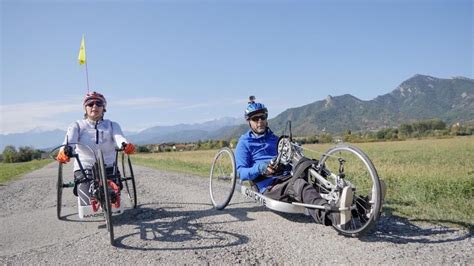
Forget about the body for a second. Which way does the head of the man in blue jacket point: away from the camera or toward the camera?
toward the camera

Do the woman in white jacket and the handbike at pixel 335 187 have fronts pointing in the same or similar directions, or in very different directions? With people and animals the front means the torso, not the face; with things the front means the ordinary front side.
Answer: same or similar directions

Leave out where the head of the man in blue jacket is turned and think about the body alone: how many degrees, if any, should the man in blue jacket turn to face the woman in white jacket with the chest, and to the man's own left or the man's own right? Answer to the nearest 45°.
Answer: approximately 135° to the man's own right

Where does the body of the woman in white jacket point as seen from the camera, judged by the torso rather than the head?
toward the camera

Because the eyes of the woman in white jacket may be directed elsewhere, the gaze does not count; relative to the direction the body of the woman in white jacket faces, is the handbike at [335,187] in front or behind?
in front

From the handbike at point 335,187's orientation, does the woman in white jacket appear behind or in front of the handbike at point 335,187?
behind

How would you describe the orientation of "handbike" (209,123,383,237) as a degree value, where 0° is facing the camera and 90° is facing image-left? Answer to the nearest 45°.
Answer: approximately 315°

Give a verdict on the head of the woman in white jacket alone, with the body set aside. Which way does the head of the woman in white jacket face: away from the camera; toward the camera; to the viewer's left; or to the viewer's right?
toward the camera

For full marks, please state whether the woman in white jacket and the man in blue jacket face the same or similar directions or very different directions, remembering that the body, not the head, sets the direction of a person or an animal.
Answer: same or similar directions

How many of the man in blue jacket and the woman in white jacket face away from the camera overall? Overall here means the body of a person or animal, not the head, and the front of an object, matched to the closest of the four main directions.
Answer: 0

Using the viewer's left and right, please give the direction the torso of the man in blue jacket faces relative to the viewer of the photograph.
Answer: facing the viewer and to the right of the viewer
